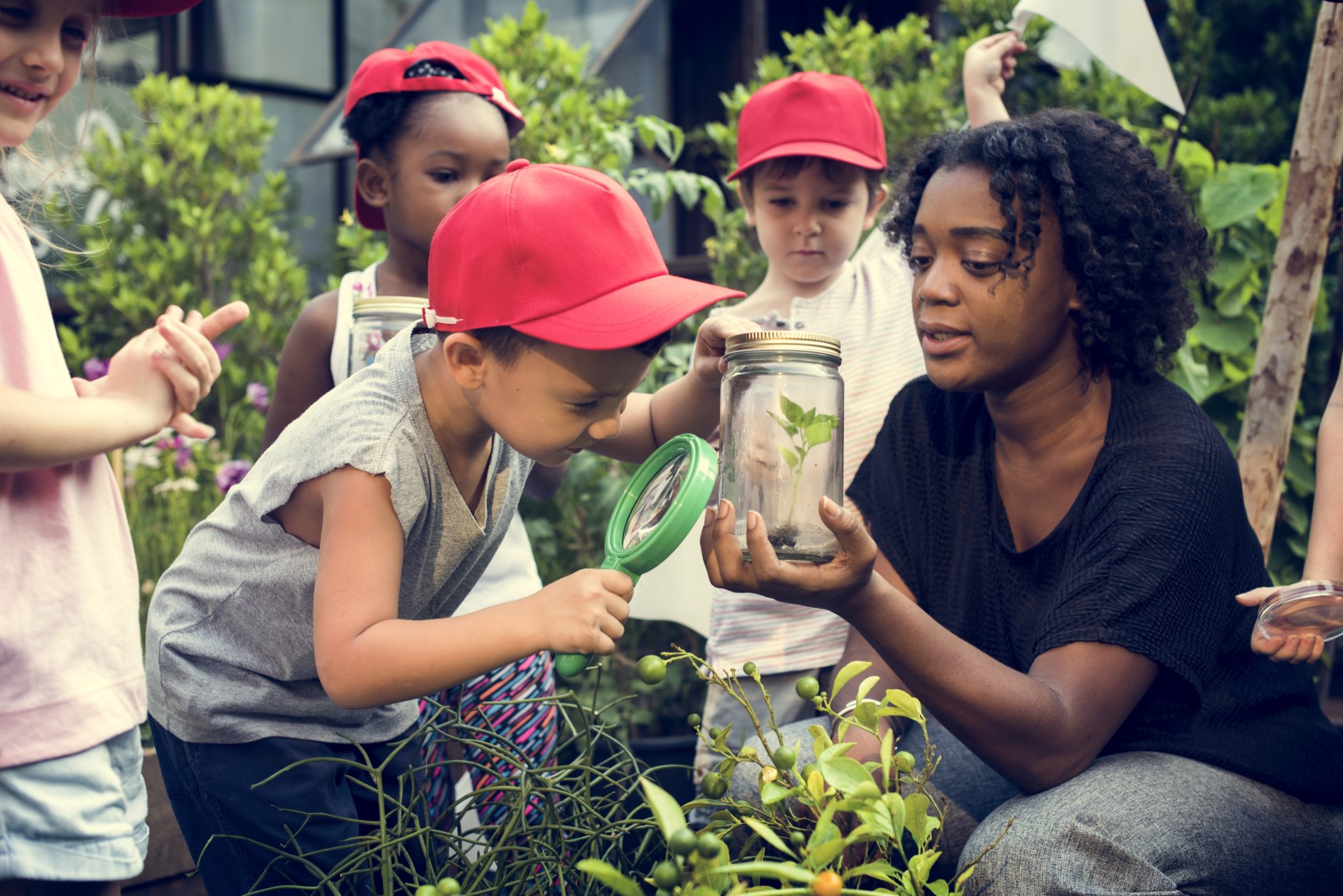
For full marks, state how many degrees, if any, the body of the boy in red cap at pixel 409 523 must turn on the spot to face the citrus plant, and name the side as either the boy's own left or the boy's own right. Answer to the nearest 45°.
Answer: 0° — they already face it

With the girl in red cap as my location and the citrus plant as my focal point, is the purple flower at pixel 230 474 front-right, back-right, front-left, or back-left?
back-right

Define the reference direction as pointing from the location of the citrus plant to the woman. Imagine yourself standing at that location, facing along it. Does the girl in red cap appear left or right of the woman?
left

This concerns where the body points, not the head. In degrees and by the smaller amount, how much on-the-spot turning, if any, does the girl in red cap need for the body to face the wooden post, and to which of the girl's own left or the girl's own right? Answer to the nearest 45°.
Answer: approximately 45° to the girl's own left

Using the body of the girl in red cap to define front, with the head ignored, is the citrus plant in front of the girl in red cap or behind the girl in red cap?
in front

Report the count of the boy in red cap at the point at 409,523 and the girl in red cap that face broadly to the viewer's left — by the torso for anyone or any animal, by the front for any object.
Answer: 0

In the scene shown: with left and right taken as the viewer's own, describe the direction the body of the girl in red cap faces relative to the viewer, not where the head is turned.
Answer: facing the viewer and to the right of the viewer

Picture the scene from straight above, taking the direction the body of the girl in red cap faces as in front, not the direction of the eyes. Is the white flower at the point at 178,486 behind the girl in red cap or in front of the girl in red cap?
behind

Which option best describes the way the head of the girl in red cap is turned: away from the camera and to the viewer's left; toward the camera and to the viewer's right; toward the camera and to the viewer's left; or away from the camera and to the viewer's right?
toward the camera and to the viewer's right
